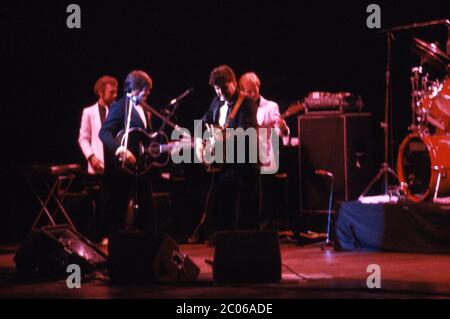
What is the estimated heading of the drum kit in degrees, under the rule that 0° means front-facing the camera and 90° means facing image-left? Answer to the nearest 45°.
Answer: approximately 45°

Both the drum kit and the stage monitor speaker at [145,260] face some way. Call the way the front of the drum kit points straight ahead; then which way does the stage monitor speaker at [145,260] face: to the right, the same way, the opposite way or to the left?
the opposite way

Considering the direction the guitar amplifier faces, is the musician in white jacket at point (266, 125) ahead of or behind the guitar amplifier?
ahead

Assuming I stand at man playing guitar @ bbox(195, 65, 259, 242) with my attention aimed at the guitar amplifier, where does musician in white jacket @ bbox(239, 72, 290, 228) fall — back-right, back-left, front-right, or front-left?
front-left

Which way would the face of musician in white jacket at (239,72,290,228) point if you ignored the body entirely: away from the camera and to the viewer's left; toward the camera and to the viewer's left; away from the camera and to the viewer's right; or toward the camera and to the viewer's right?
toward the camera and to the viewer's left

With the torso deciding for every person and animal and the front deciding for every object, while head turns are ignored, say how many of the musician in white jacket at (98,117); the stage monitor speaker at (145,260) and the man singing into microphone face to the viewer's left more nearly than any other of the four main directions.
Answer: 0

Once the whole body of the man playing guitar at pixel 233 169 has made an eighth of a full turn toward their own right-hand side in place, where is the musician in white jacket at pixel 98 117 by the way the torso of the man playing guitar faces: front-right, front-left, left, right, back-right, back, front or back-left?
front-right

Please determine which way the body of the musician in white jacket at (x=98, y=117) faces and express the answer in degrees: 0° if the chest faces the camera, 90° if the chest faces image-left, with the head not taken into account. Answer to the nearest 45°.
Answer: approximately 315°

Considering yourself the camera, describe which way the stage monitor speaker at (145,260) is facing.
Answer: facing away from the viewer and to the right of the viewer

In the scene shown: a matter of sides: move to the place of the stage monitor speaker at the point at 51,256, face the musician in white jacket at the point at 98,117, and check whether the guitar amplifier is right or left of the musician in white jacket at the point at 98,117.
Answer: right

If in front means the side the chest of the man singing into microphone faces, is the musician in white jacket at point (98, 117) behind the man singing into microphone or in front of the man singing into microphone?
behind

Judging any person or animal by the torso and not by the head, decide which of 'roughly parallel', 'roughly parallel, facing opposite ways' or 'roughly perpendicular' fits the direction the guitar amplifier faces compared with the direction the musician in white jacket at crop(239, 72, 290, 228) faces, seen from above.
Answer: roughly parallel

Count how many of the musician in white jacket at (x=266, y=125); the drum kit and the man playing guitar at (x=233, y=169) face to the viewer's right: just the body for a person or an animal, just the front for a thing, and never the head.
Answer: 0

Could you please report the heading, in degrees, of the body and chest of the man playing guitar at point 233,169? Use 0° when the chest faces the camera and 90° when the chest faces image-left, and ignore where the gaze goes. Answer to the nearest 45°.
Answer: approximately 45°

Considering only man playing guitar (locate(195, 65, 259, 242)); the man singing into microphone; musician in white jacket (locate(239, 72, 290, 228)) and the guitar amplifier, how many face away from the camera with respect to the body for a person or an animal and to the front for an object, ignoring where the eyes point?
0

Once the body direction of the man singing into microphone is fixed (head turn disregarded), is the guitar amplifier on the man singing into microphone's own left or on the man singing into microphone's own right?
on the man singing into microphone's own left

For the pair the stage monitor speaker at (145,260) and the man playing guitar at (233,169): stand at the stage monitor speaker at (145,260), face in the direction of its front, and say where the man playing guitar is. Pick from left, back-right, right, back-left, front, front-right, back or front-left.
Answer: front

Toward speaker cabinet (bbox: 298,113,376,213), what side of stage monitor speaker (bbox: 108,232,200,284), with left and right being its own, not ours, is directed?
front

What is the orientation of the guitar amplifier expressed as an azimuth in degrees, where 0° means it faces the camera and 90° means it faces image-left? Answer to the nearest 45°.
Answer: approximately 45°
